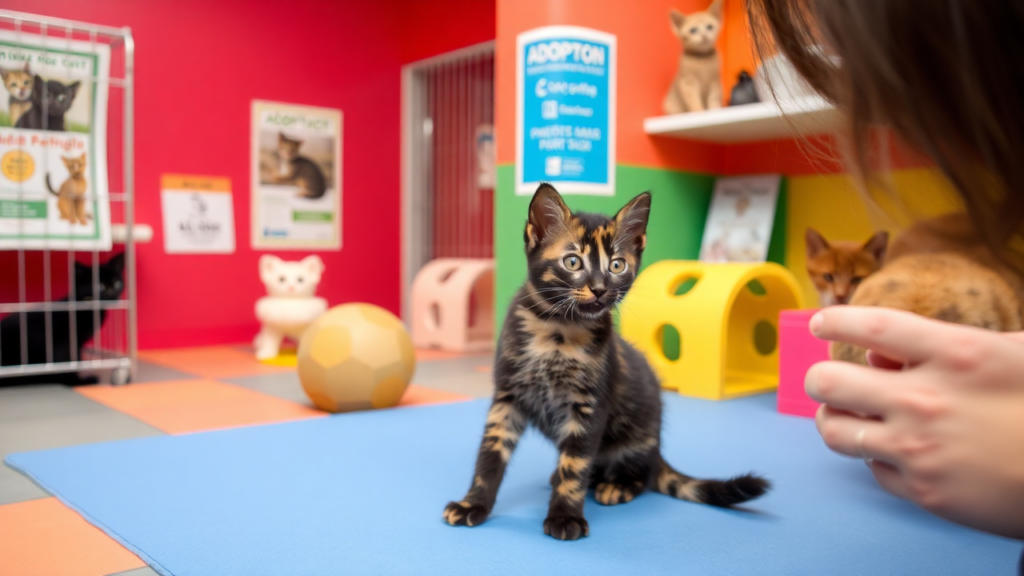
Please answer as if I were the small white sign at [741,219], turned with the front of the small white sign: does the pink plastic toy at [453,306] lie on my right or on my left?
on my right

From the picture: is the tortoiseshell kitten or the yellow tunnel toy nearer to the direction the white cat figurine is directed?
the tortoiseshell kitten

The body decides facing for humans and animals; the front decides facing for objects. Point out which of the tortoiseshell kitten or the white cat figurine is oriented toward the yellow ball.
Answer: the white cat figurine

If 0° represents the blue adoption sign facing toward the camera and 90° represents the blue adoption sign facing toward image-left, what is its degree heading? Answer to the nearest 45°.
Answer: approximately 0°

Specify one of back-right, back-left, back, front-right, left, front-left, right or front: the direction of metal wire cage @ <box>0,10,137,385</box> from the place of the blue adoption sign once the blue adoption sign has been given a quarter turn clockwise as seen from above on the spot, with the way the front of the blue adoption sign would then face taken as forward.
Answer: front

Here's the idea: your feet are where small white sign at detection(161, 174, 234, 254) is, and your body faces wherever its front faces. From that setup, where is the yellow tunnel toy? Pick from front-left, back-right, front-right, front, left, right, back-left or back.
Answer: front-left

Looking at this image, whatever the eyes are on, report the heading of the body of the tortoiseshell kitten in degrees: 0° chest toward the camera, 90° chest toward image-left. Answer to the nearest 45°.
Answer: approximately 45°

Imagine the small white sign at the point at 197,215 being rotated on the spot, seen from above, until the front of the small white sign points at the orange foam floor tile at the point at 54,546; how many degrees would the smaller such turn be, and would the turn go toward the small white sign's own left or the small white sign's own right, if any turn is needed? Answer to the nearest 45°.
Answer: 0° — it already faces it

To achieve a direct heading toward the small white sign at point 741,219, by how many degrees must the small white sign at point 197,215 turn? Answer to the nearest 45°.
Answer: approximately 45° to its left

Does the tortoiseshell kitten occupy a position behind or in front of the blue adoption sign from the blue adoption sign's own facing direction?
in front

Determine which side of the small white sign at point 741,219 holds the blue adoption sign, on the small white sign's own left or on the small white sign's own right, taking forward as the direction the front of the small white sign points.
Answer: on the small white sign's own right

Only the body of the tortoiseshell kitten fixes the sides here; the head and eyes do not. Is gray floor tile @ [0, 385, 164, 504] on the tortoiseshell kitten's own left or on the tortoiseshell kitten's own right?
on the tortoiseshell kitten's own right

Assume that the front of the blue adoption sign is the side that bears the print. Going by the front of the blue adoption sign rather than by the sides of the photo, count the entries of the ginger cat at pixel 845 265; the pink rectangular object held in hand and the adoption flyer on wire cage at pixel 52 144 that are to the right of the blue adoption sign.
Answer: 1
